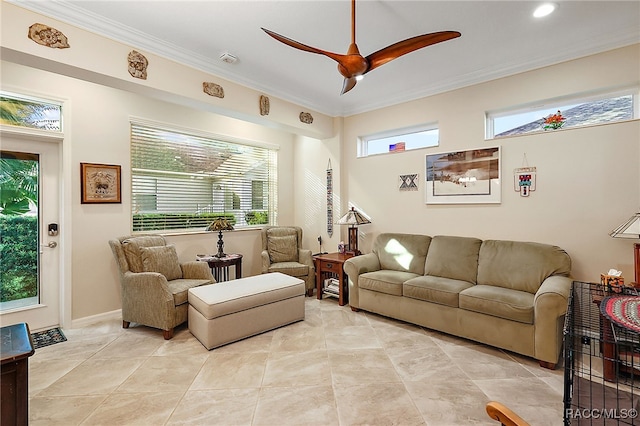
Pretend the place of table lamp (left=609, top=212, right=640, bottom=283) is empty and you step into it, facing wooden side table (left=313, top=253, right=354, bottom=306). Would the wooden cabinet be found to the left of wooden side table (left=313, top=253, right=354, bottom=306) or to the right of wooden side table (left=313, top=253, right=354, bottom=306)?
left

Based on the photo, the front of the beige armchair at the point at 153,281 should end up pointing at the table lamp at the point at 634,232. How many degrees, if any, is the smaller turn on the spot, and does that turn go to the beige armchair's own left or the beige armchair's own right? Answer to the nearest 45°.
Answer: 0° — it already faces it

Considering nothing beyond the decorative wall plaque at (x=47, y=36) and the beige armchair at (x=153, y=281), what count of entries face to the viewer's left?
0

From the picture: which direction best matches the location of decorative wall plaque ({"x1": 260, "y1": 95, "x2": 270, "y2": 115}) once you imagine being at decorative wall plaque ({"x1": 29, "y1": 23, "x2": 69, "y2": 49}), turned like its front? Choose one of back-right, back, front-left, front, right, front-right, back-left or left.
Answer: left

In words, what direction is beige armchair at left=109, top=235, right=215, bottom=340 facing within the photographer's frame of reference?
facing the viewer and to the right of the viewer

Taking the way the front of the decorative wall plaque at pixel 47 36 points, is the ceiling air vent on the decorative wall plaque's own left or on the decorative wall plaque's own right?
on the decorative wall plaque's own left

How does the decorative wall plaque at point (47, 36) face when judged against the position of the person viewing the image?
facing the viewer

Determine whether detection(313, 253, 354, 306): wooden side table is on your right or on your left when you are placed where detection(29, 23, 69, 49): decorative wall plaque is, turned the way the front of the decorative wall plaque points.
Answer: on your left

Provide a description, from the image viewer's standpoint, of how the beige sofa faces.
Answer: facing the viewer and to the left of the viewer

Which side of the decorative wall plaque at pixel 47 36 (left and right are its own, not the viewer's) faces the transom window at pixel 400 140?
left

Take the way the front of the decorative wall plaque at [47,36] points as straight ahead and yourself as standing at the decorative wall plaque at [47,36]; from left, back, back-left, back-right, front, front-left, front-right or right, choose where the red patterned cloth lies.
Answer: front-left
